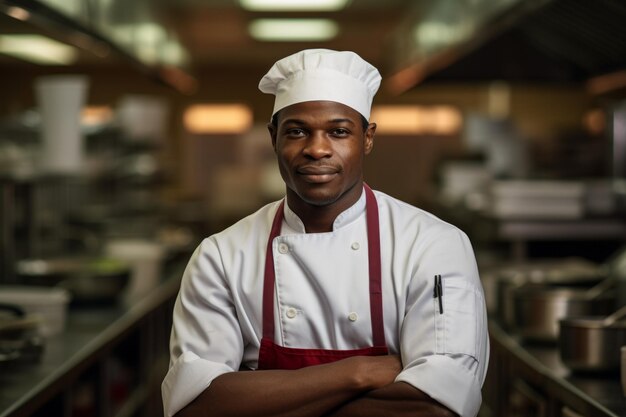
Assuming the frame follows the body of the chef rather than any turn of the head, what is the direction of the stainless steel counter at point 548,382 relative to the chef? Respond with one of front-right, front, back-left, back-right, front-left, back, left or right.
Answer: back-left

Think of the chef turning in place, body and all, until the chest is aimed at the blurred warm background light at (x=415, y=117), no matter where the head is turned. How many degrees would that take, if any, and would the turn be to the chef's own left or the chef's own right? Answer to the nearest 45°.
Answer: approximately 180°

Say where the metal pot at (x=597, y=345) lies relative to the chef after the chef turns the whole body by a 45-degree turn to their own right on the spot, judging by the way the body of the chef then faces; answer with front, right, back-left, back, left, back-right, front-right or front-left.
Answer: back

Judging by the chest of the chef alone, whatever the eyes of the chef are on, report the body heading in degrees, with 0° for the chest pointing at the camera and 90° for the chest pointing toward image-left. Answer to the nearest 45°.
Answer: approximately 0°

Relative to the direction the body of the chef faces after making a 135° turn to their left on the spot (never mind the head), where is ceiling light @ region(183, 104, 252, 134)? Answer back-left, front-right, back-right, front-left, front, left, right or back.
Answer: front-left

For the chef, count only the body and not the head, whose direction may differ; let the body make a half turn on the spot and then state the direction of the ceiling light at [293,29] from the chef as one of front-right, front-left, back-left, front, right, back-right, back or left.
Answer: front

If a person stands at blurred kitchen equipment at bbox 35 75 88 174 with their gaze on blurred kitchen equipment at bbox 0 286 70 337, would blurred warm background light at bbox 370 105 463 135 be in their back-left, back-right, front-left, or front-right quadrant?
back-left
